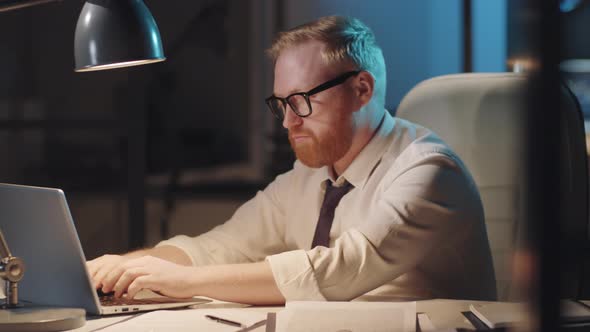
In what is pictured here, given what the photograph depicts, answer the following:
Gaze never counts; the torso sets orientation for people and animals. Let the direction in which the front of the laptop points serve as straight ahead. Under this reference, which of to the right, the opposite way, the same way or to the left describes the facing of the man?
the opposite way

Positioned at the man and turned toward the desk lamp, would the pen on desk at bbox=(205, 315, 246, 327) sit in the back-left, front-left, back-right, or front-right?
front-left

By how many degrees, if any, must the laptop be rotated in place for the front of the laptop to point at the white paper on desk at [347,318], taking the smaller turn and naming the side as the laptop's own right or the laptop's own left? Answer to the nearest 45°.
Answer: approximately 90° to the laptop's own right

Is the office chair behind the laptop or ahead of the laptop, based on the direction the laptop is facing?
ahead

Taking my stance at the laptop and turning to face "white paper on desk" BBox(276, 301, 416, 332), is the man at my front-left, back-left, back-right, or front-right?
front-left

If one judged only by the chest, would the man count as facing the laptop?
yes

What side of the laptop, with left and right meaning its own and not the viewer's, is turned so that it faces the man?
front

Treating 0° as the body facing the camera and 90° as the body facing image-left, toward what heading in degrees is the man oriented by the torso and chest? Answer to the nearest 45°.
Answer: approximately 45°

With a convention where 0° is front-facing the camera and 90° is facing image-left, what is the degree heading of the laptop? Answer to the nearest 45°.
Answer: approximately 225°
